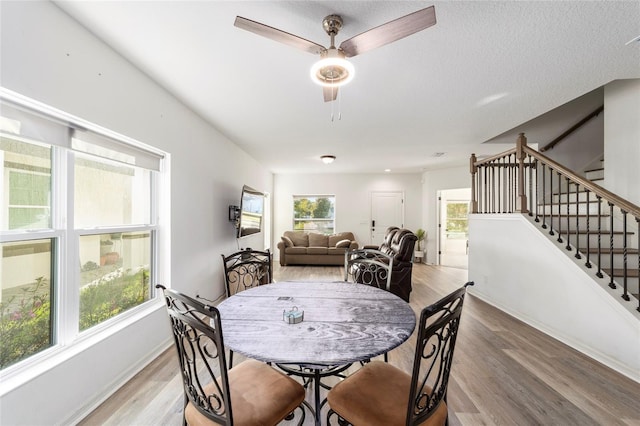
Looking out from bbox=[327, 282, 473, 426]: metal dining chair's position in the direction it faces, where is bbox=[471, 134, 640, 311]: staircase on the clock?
The staircase is roughly at 3 o'clock from the metal dining chair.

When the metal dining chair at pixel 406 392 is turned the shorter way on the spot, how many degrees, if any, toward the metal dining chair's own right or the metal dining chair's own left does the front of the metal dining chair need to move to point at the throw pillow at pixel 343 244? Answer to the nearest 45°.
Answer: approximately 45° to the metal dining chair's own right

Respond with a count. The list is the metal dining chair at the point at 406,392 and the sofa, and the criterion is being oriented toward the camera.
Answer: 1

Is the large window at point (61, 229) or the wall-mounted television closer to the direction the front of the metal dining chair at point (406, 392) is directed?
the wall-mounted television

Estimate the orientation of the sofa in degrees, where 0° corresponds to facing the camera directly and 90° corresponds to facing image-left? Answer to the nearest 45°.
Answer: approximately 0°

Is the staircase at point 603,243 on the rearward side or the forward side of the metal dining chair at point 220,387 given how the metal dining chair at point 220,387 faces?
on the forward side

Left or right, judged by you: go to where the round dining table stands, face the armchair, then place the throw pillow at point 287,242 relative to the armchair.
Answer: left

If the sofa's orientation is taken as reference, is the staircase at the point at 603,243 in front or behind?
in front

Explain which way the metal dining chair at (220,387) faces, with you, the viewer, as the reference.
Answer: facing away from the viewer and to the right of the viewer

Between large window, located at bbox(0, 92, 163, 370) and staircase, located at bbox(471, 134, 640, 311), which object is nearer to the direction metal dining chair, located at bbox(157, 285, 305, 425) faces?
the staircase

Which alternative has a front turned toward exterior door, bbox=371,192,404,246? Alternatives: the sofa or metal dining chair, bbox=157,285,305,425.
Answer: the metal dining chair

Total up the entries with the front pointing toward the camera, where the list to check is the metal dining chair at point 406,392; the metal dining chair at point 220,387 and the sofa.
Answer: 1

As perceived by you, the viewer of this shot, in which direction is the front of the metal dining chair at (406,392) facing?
facing away from the viewer and to the left of the viewer

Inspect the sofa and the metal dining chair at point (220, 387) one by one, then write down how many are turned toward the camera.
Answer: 1

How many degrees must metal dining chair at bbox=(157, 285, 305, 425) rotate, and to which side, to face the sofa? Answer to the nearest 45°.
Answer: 0° — it already faces it
